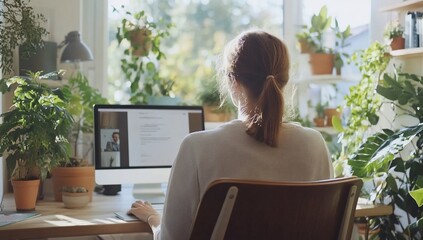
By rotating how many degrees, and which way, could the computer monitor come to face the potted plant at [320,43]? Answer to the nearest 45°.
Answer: approximately 135° to its left

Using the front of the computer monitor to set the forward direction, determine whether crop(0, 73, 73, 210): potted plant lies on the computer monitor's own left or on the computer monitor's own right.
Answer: on the computer monitor's own right

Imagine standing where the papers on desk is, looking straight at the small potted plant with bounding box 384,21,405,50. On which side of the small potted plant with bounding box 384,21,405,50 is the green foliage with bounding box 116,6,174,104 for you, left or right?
left

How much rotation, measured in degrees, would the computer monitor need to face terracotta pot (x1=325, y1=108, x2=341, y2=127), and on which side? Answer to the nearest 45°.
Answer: approximately 135° to its left

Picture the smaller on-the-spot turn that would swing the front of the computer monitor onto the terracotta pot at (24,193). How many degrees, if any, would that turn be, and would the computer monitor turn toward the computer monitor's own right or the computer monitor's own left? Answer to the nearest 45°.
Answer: approximately 45° to the computer monitor's own right

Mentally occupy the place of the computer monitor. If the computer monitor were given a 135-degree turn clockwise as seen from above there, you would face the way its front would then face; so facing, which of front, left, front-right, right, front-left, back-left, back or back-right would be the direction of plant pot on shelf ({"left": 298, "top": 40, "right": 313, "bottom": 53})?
right

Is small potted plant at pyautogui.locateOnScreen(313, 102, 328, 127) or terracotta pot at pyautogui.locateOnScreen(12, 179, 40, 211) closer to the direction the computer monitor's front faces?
the terracotta pot

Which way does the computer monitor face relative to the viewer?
toward the camera

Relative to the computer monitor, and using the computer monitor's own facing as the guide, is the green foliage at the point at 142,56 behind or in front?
behind

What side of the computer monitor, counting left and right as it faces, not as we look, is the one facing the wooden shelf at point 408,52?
left

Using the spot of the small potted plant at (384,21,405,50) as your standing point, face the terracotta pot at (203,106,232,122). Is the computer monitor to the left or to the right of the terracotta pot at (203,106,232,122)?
left

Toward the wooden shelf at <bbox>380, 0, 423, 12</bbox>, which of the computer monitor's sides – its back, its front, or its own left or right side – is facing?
left

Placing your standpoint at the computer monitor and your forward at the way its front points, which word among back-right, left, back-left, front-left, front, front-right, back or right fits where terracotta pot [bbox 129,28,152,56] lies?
back

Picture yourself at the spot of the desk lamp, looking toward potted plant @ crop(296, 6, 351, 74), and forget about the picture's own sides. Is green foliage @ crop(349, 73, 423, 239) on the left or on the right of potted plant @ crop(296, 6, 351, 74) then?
right

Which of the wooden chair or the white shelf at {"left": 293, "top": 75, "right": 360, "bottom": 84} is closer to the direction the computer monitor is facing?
the wooden chair

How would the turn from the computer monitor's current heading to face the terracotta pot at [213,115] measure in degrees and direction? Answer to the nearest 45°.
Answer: approximately 135° to its left
